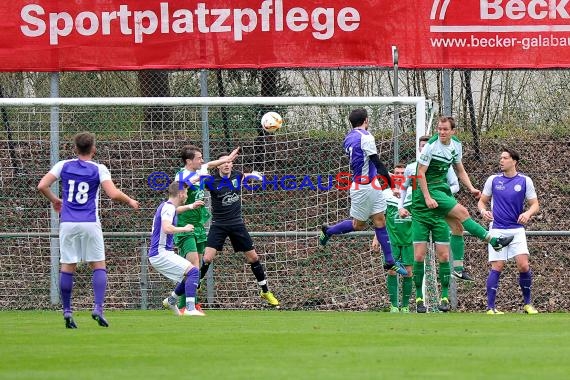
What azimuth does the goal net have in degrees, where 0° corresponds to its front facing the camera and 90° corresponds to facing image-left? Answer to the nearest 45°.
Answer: approximately 0°

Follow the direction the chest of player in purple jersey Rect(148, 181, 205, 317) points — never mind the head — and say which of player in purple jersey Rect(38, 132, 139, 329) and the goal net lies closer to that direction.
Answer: the goal net

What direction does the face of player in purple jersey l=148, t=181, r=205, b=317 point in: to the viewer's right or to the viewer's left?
to the viewer's right

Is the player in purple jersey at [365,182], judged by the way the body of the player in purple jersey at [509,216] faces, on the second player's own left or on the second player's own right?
on the second player's own right

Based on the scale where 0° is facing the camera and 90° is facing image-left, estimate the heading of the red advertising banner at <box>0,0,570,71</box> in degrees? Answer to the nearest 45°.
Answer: approximately 0°

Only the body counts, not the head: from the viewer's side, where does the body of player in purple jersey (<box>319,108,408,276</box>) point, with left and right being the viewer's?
facing away from the viewer and to the right of the viewer

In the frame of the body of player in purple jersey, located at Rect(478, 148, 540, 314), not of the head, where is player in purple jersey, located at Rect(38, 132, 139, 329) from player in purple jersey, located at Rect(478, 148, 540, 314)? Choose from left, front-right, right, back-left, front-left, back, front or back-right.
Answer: front-right
